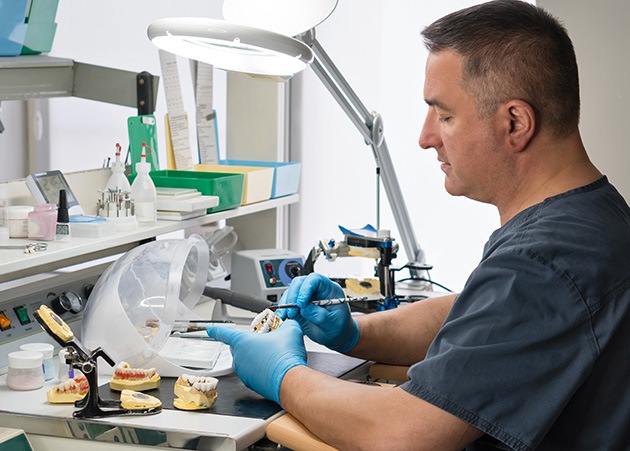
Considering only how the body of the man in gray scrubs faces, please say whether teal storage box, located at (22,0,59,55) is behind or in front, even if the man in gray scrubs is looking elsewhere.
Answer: in front

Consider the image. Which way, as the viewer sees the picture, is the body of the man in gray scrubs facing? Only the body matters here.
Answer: to the viewer's left

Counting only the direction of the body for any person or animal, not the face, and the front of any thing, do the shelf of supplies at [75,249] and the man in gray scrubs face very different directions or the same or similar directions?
very different directions

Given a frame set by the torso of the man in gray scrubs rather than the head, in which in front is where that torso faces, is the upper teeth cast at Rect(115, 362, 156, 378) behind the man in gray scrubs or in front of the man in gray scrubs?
in front

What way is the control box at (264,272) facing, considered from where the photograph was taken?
facing the viewer and to the right of the viewer

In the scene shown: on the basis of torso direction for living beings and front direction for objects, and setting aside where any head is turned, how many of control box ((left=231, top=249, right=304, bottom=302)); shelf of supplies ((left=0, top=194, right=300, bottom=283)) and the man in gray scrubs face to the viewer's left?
1

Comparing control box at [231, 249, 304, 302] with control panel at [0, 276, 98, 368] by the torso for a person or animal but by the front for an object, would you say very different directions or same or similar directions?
same or similar directions

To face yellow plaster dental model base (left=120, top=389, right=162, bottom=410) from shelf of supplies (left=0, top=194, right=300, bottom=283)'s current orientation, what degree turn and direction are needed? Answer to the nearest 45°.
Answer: approximately 45° to its right

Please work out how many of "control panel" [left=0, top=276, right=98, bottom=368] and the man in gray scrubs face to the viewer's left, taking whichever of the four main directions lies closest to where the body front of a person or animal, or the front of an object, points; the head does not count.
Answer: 1

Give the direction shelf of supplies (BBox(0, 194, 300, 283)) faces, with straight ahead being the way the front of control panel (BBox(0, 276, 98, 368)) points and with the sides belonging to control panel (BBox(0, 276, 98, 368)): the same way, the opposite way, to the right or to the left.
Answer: the same way

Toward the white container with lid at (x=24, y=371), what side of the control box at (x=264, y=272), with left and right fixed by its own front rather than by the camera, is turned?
right

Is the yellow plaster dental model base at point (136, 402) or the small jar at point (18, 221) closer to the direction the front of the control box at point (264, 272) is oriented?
the yellow plaster dental model base

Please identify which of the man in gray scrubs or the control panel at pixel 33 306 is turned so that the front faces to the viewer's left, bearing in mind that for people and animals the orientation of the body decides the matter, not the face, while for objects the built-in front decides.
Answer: the man in gray scrubs

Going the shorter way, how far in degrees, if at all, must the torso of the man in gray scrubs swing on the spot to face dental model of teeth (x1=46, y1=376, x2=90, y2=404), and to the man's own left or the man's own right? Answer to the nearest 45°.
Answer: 0° — they already face it

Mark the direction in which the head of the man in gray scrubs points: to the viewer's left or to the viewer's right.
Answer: to the viewer's left

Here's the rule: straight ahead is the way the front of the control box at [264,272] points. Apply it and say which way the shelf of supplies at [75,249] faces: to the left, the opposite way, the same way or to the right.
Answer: the same way
